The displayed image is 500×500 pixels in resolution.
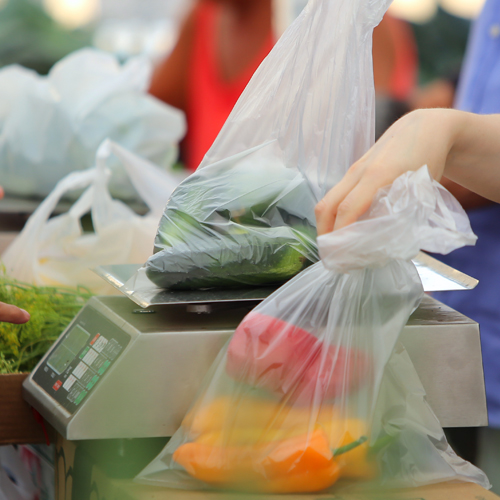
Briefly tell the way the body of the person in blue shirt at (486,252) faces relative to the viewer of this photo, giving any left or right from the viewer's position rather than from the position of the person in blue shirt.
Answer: facing to the left of the viewer

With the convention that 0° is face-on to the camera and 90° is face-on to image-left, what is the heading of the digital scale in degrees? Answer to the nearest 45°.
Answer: approximately 90°

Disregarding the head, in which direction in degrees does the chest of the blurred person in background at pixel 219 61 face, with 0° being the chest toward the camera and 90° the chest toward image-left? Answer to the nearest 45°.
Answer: approximately 0°

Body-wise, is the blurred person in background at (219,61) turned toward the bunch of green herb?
yes
